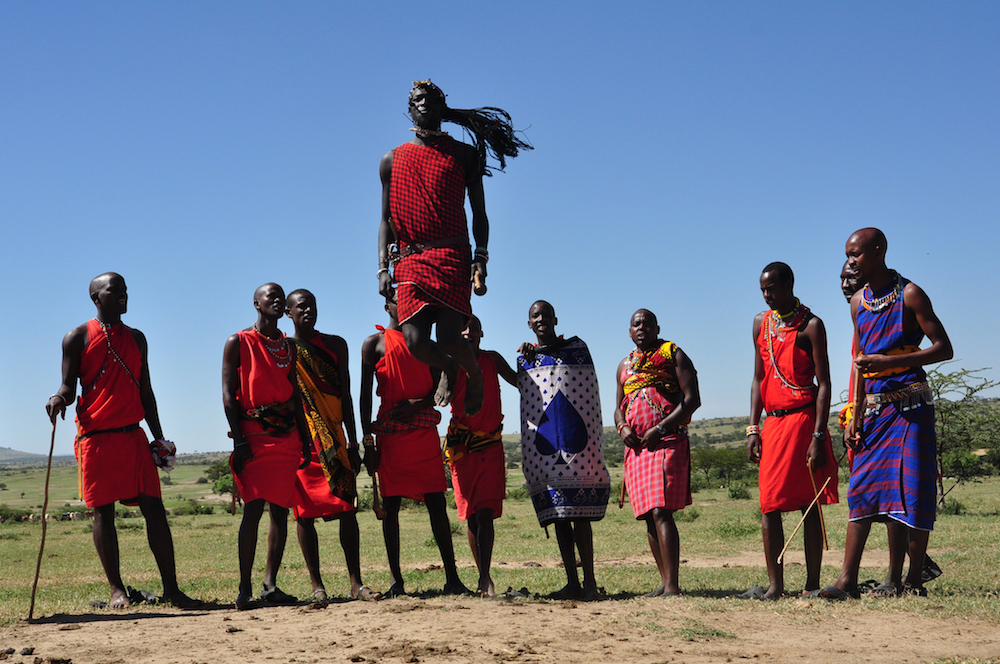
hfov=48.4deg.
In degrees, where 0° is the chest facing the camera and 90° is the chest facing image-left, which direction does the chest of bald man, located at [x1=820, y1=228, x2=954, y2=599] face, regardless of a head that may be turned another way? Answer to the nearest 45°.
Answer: approximately 45°

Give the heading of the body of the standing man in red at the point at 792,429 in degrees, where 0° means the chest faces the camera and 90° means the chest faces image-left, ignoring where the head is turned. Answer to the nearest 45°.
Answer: approximately 45°

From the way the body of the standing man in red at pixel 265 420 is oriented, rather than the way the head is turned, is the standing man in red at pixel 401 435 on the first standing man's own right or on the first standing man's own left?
on the first standing man's own left

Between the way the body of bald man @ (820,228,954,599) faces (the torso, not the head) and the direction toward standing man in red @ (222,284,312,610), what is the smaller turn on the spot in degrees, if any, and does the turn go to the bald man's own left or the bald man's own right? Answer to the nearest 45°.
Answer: approximately 45° to the bald man's own right

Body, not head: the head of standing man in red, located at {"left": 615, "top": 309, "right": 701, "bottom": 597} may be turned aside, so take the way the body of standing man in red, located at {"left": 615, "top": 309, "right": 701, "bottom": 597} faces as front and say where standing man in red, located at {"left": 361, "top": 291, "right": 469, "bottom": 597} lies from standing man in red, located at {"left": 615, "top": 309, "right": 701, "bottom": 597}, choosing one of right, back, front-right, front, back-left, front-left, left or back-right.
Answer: front-right

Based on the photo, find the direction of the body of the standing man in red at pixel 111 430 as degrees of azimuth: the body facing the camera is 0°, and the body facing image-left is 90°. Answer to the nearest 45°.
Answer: approximately 315°

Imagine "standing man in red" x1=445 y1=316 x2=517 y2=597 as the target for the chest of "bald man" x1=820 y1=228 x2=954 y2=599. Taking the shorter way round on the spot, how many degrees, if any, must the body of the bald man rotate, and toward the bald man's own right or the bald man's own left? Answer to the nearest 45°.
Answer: approximately 45° to the bald man's own right

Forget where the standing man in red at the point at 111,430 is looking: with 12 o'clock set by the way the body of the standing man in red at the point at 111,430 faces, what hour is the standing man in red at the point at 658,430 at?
the standing man in red at the point at 658,430 is roughly at 11 o'clock from the standing man in red at the point at 111,430.

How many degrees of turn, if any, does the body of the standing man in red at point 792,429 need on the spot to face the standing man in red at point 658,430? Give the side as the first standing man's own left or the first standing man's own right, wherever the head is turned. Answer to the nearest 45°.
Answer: approximately 45° to the first standing man's own right
